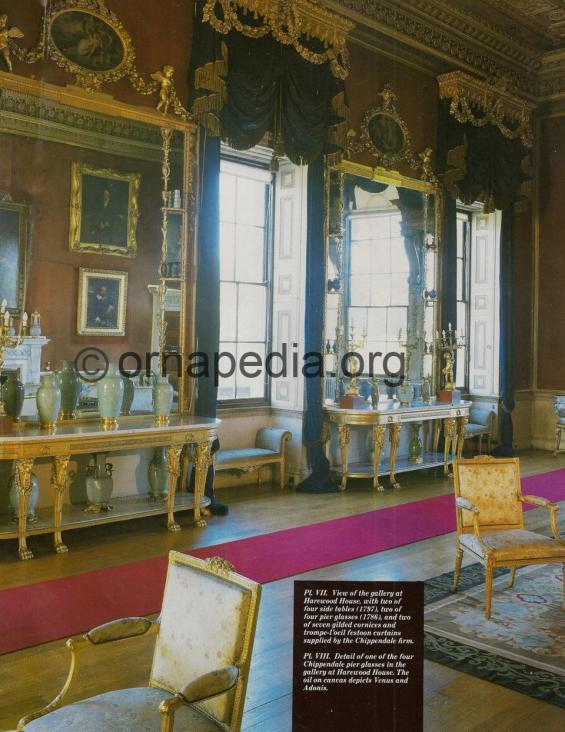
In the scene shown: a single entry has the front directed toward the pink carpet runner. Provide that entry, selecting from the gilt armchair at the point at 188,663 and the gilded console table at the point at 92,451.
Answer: the gilded console table

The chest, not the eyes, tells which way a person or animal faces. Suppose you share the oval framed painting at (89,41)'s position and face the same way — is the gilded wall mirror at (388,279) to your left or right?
on your left

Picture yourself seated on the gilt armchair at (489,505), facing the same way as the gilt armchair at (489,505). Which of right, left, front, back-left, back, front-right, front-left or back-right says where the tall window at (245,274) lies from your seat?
back

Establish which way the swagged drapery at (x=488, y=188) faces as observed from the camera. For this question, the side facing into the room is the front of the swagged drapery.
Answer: facing the viewer and to the right of the viewer

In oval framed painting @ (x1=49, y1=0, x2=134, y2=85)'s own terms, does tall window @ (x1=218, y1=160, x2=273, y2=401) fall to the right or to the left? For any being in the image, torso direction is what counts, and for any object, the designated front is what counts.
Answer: on its left
